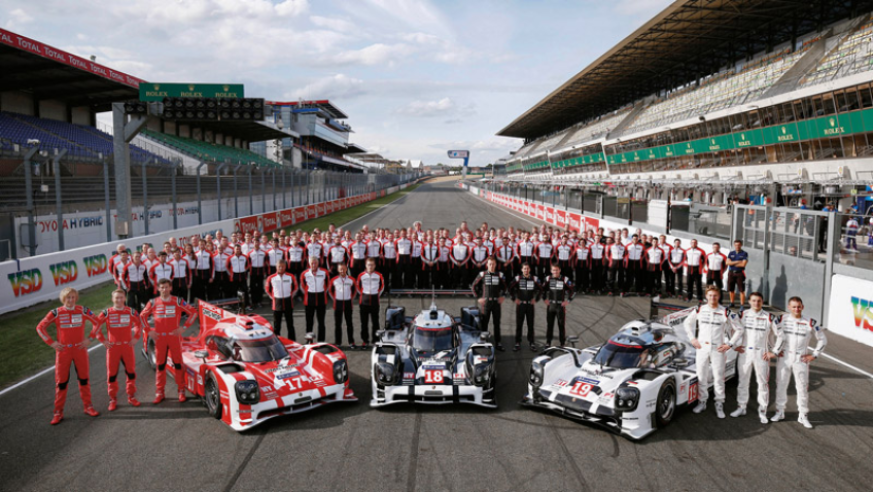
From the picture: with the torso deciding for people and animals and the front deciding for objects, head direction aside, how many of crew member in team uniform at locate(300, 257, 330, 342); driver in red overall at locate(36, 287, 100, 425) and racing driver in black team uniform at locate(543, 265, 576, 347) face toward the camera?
3

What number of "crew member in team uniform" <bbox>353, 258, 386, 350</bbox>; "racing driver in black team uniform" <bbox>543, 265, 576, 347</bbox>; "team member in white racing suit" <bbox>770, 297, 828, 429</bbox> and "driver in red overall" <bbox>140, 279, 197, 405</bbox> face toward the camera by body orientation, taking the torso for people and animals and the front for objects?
4

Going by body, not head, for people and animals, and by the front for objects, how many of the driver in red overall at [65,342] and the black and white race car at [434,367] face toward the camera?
2

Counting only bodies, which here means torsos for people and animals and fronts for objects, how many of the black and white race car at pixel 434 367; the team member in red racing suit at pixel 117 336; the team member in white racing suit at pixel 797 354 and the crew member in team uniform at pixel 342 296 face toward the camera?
4

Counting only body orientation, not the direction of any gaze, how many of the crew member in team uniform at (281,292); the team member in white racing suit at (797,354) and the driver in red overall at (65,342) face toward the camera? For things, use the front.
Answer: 3

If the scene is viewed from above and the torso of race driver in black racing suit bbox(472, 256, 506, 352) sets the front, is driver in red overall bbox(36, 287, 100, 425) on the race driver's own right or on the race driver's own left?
on the race driver's own right

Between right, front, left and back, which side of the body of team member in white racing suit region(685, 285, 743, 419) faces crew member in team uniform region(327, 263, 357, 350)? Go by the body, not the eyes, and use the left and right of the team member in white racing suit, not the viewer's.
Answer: right

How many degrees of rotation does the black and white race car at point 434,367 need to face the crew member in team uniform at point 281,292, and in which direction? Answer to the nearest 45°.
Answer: approximately 135° to its right

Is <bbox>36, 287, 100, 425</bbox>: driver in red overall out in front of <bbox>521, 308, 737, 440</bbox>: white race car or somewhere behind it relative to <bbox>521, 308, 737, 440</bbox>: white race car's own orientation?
in front

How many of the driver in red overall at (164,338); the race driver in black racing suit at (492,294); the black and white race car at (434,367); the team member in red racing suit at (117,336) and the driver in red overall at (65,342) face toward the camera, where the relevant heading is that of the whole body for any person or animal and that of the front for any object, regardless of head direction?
5

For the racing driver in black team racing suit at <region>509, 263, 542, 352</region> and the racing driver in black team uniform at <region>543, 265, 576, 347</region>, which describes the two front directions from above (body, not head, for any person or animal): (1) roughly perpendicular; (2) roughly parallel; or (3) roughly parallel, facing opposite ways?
roughly parallel

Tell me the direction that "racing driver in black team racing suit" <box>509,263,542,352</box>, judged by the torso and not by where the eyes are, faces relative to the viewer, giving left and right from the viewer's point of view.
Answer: facing the viewer

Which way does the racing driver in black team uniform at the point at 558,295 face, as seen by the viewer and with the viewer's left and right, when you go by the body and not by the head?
facing the viewer

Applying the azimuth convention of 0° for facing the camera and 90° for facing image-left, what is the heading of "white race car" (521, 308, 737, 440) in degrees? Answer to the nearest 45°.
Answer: approximately 45°

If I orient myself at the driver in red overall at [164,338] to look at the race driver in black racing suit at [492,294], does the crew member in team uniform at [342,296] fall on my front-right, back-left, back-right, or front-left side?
front-left

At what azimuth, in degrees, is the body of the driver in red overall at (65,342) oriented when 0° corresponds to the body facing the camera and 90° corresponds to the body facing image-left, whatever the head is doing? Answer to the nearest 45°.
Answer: approximately 0°

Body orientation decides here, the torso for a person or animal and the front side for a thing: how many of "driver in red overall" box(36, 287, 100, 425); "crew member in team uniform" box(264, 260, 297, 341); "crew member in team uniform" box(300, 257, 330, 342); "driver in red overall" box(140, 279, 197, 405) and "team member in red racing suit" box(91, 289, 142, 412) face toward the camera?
5

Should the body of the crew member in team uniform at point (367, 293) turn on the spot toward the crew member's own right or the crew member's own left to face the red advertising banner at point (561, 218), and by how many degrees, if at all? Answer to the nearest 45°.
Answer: approximately 135° to the crew member's own left

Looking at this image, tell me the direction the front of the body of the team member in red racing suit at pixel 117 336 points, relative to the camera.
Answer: toward the camera
